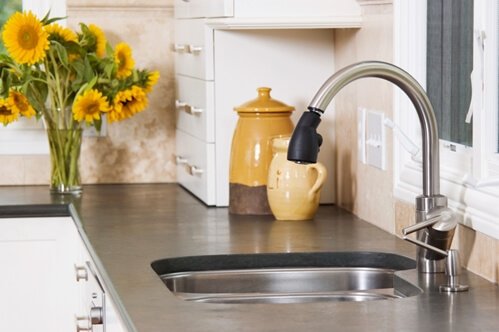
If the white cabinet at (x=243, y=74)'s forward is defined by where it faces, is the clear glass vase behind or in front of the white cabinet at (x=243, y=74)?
in front

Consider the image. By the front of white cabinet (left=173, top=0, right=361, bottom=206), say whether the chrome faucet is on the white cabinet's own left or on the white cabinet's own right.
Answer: on the white cabinet's own left

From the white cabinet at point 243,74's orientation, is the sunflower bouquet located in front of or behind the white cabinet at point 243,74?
in front

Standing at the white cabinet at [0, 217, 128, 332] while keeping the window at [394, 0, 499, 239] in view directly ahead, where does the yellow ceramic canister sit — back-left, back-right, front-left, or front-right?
front-left

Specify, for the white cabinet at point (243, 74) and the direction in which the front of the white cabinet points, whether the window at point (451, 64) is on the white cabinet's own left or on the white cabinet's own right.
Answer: on the white cabinet's own left

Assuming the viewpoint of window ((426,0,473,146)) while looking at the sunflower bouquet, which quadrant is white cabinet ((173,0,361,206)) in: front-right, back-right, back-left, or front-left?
front-right

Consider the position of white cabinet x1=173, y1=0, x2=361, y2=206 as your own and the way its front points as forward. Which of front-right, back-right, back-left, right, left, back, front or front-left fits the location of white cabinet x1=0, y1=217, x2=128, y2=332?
front

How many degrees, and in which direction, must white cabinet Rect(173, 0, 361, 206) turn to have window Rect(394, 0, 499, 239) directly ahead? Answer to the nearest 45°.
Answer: approximately 135° to its left

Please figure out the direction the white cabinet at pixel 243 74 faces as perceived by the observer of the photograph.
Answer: facing to the left of the viewer
